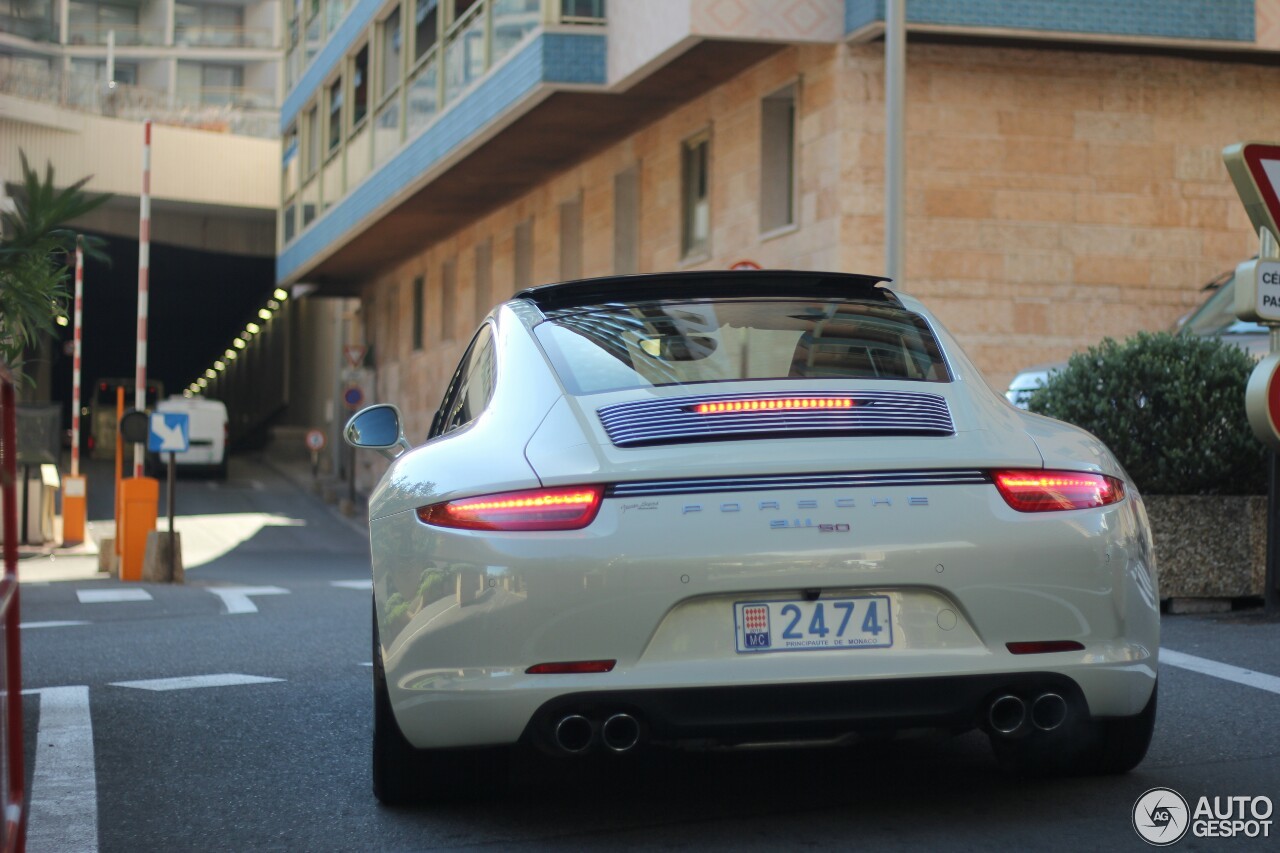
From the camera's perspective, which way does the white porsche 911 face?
away from the camera

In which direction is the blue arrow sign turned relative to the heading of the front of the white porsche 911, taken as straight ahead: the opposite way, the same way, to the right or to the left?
the opposite way

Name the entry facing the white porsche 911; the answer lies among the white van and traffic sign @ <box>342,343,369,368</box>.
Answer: the traffic sign

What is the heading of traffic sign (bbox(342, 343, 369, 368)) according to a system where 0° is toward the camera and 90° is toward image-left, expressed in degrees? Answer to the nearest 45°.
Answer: approximately 0°

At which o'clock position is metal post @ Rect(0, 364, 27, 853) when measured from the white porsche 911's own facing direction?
The metal post is roughly at 8 o'clock from the white porsche 911.

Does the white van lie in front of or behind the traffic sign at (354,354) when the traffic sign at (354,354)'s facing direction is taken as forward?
behind
